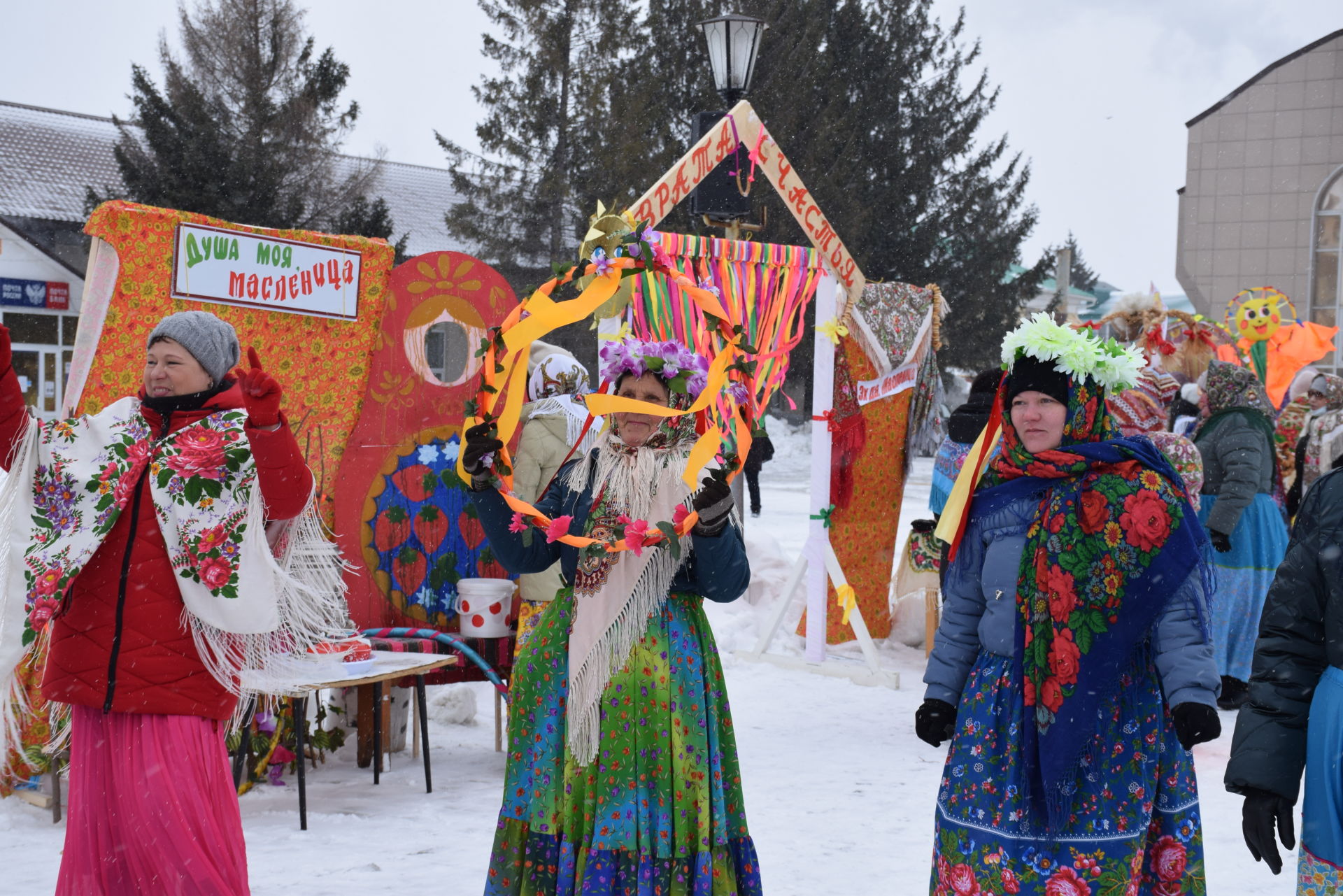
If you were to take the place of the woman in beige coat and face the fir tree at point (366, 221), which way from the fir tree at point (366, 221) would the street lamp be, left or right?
right

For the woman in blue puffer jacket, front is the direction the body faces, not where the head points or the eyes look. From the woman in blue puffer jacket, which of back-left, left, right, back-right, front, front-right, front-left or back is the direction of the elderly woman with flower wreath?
front-right

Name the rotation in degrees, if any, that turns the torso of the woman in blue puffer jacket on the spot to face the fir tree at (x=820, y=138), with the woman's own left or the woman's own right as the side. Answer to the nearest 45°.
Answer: approximately 135° to the woman's own right

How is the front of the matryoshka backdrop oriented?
toward the camera

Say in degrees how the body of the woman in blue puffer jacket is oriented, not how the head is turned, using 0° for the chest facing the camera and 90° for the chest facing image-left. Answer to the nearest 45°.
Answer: approximately 45°

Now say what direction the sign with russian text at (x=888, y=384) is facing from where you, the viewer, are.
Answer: facing the viewer and to the left of the viewer

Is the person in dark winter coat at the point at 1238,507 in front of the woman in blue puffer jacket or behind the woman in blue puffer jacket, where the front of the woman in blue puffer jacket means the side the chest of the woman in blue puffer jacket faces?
behind

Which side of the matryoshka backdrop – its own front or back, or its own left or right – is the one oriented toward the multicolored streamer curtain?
left
